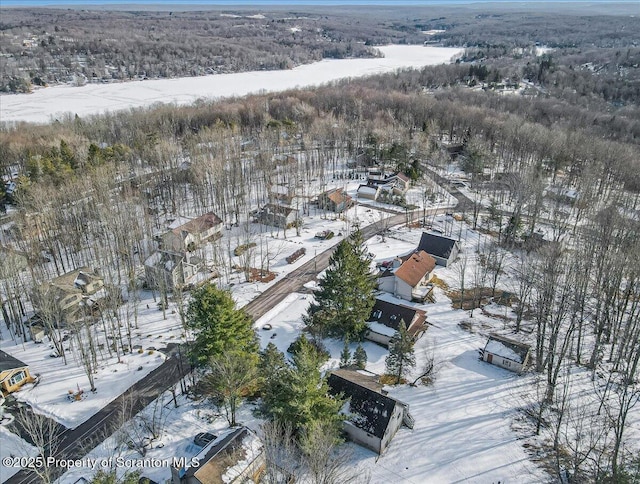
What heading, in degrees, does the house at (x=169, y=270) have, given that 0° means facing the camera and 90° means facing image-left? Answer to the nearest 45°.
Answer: approximately 315°

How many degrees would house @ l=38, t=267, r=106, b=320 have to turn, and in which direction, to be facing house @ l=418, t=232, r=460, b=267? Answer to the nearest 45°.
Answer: approximately 45° to its left

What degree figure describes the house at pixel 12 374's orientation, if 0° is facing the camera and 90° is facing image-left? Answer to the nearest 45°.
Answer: approximately 315°

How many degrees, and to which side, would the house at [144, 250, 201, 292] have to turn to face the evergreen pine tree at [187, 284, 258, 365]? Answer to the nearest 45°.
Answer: approximately 45° to its right

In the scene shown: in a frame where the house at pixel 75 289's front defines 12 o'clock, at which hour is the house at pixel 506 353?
the house at pixel 506 353 is roughly at 12 o'clock from the house at pixel 75 289.

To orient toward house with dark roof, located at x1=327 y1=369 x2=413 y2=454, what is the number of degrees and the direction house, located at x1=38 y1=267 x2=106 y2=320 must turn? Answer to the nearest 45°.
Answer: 0° — it already faces it

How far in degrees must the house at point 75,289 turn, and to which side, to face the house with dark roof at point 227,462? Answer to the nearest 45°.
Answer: approximately 45° to its right

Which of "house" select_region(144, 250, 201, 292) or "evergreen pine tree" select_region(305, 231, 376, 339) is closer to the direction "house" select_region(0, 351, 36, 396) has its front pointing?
the evergreen pine tree

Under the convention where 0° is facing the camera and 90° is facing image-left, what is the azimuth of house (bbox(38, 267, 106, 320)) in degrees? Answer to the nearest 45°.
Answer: approximately 315°
